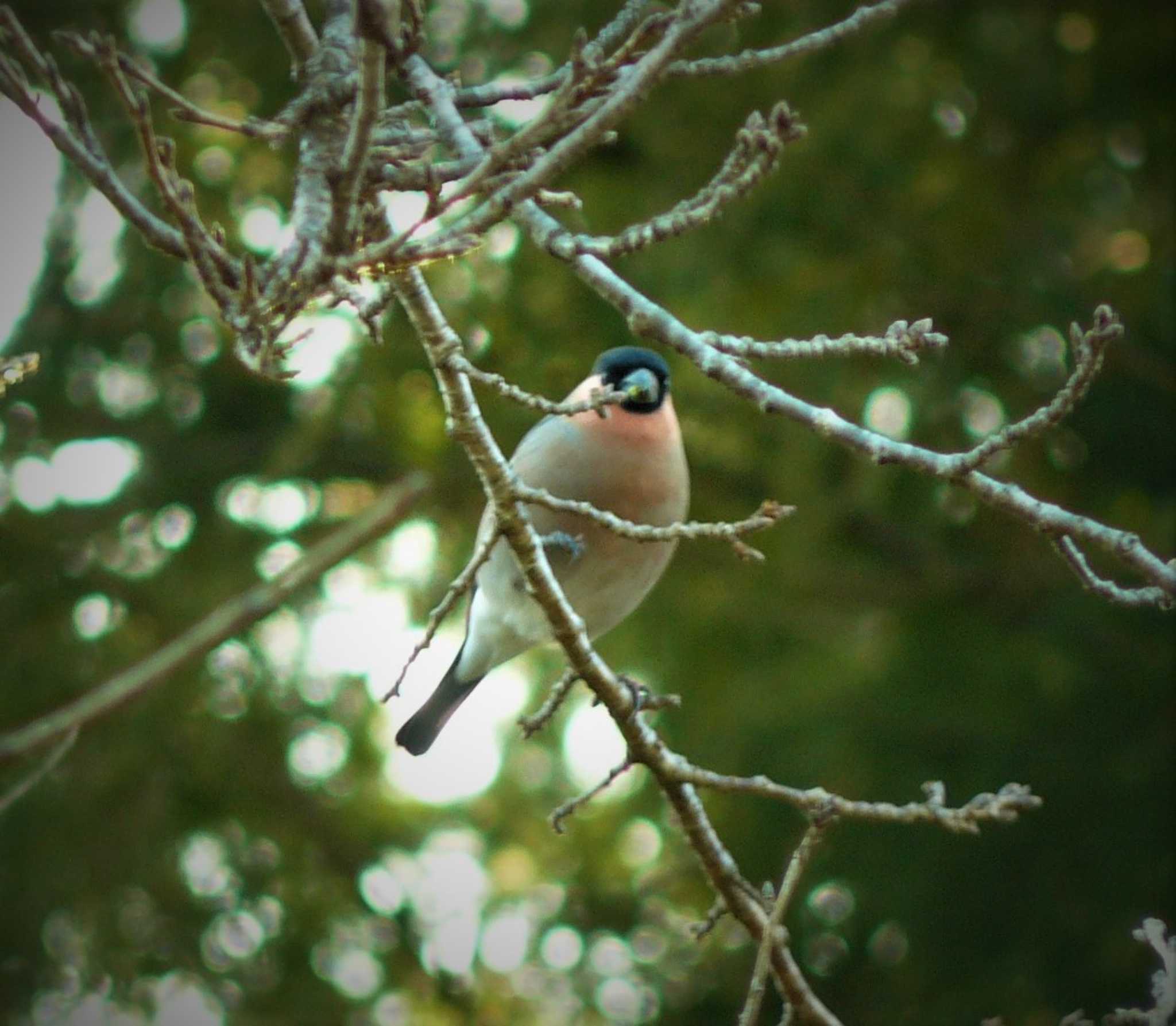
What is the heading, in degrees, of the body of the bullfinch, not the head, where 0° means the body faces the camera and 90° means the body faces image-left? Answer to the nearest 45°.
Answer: approximately 315°
